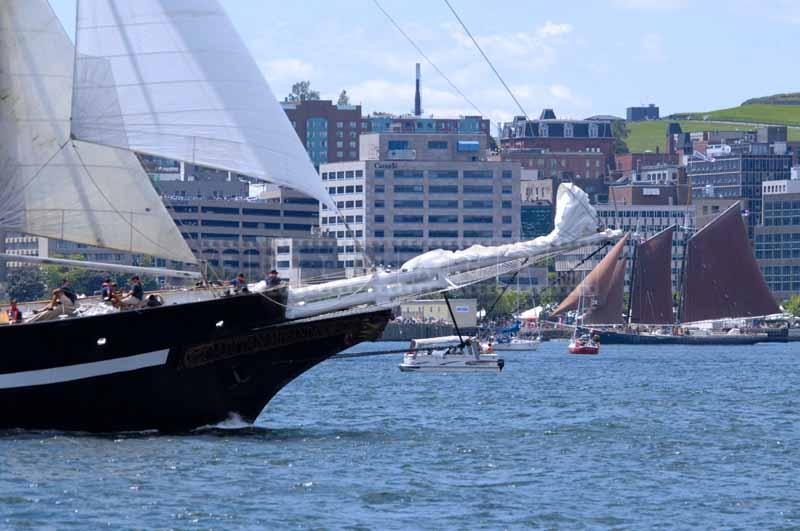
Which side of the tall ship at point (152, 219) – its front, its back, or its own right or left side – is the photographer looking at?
right

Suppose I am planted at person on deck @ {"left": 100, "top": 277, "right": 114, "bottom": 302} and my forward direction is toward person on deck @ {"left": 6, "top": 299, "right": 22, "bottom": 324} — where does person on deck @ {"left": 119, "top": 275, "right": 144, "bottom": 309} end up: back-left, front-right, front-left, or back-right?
back-left
